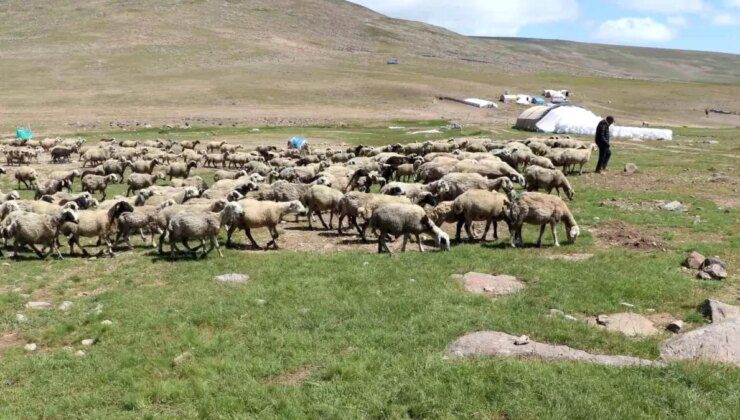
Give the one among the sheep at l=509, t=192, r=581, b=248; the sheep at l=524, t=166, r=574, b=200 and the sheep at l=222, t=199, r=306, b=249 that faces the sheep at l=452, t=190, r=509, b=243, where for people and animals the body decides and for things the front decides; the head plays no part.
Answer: the sheep at l=222, t=199, r=306, b=249

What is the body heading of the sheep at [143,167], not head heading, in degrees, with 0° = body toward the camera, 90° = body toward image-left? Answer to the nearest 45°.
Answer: approximately 270°

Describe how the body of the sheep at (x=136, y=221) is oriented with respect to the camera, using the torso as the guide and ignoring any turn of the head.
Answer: to the viewer's right

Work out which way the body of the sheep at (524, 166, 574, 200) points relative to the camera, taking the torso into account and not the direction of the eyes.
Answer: to the viewer's right

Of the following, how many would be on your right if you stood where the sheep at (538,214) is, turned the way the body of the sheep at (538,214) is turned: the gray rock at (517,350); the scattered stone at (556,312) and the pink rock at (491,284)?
3

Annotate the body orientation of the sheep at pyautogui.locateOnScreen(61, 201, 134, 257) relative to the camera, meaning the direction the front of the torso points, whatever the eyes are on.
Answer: to the viewer's right

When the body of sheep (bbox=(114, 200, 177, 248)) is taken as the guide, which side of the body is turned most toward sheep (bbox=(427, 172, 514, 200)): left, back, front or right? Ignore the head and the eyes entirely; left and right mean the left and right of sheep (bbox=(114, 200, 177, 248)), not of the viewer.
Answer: front

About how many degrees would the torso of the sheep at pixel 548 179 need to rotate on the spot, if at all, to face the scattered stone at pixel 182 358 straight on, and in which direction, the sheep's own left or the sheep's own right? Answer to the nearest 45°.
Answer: approximately 90° to the sheep's own right

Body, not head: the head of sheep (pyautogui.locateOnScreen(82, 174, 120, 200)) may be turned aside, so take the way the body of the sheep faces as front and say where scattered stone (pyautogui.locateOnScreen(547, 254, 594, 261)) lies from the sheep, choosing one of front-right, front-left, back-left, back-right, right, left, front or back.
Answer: front-right

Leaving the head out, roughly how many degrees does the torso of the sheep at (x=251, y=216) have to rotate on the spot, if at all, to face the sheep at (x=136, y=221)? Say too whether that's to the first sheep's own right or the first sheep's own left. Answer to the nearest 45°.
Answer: approximately 180°

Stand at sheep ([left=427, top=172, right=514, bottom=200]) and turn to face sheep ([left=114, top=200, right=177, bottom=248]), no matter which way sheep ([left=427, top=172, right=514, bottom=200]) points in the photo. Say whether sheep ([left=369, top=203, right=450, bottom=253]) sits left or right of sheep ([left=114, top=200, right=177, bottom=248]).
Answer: left

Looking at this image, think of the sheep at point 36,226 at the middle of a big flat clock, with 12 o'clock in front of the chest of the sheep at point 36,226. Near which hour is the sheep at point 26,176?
the sheep at point 26,176 is roughly at 9 o'clock from the sheep at point 36,226.

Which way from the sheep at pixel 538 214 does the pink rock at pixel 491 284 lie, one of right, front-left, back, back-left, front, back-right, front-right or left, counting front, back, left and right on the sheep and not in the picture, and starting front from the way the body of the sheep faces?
right

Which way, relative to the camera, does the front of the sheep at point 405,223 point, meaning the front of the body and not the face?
to the viewer's right

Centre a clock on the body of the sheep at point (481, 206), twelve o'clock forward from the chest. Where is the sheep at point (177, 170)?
the sheep at point (177, 170) is roughly at 7 o'clock from the sheep at point (481, 206).

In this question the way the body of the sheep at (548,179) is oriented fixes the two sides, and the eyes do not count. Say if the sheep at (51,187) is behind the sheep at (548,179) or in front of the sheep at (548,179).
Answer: behind

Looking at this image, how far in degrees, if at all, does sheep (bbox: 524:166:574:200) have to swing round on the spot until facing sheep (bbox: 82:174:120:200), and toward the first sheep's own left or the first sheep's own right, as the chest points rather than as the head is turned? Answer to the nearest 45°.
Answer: approximately 180°

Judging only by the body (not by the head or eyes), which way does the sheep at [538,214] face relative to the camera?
to the viewer's right
